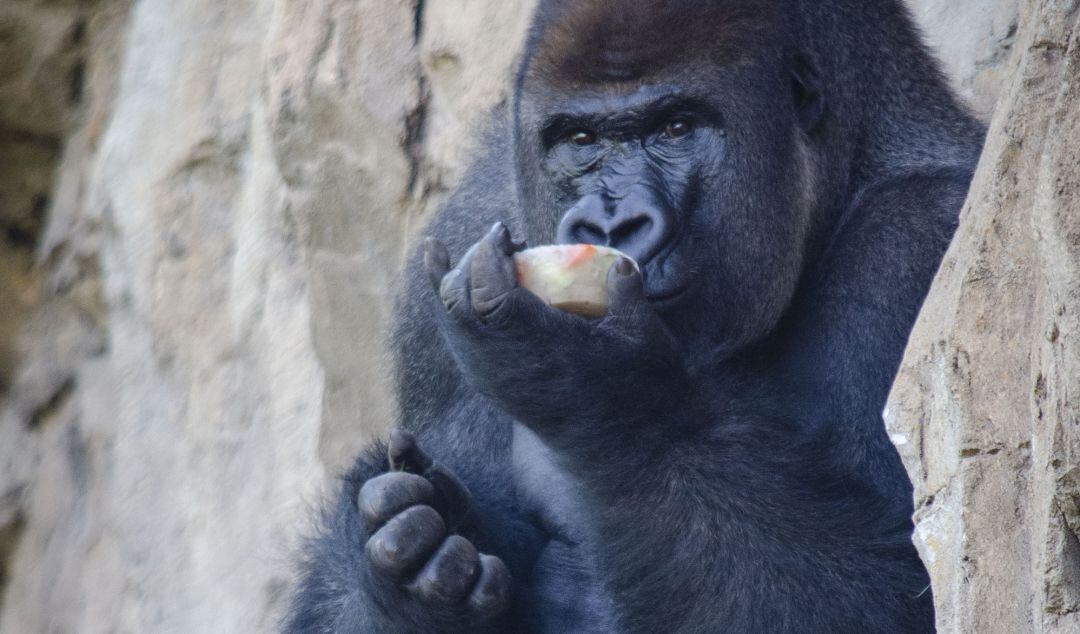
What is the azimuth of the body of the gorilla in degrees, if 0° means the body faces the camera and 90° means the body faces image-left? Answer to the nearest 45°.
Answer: approximately 45°
